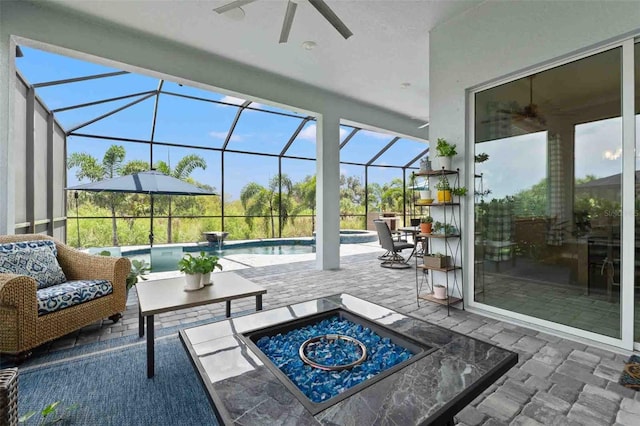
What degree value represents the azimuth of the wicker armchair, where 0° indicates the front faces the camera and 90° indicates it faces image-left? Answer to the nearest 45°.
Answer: approximately 315°

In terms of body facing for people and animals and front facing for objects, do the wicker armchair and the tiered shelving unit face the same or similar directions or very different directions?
very different directions

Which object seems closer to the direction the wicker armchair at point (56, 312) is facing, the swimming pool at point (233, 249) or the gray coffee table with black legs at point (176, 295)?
the gray coffee table with black legs

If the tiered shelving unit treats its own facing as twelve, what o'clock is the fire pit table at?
The fire pit table is roughly at 11 o'clock from the tiered shelving unit.

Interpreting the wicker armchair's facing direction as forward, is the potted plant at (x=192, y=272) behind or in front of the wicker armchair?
in front

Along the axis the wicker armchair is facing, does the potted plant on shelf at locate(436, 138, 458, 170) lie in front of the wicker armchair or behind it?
in front

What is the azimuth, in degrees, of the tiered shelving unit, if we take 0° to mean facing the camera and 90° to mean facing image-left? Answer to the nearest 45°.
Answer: approximately 45°

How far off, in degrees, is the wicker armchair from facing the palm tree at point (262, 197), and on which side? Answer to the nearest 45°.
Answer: approximately 90° to its left

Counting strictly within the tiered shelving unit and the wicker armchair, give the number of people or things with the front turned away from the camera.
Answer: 0

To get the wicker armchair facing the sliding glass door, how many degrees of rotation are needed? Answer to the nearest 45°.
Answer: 0° — it already faces it

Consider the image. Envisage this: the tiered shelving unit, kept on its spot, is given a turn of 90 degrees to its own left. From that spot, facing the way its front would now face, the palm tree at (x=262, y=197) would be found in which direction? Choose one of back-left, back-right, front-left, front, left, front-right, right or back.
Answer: back

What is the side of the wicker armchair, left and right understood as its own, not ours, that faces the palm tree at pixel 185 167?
left

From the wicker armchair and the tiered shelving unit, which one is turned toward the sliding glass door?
the wicker armchair
